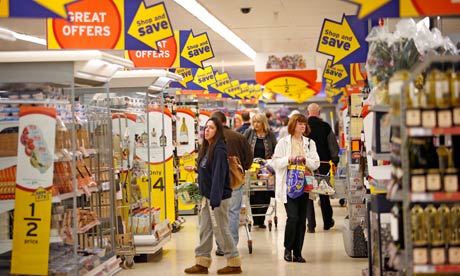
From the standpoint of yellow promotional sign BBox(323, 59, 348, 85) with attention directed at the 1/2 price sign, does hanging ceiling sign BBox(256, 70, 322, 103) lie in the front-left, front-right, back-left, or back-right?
back-right

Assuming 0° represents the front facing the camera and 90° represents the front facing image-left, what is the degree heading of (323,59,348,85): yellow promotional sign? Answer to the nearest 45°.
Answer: approximately 0°

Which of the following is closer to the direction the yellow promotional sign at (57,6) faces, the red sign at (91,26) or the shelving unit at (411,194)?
the shelving unit
